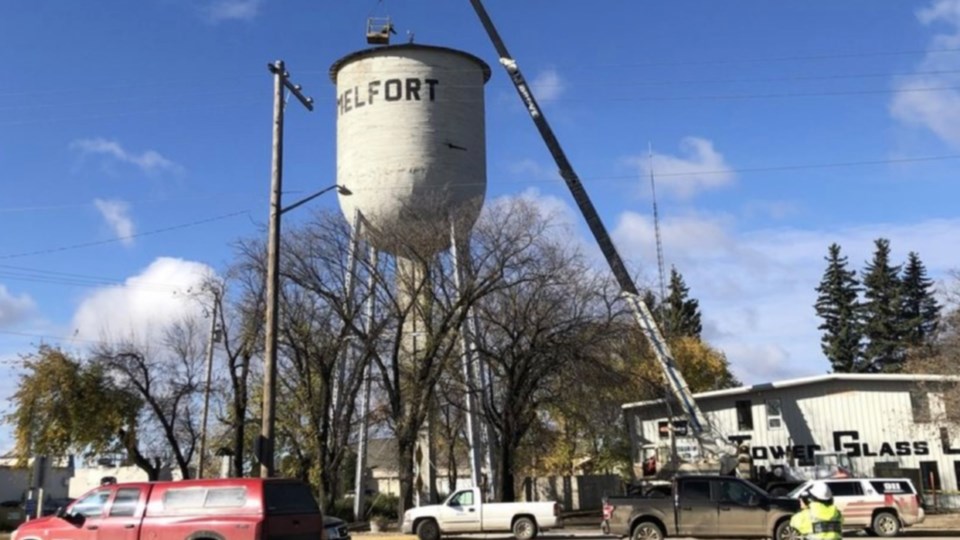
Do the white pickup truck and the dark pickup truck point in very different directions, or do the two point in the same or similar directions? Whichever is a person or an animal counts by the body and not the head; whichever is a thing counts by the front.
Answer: very different directions

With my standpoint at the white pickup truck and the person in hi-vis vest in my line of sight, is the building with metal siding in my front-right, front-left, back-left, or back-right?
back-left

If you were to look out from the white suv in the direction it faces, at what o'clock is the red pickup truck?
The red pickup truck is roughly at 10 o'clock from the white suv.

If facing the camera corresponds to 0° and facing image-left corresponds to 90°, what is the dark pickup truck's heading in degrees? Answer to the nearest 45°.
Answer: approximately 270°

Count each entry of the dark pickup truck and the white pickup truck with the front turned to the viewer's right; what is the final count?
1

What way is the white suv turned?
to the viewer's left

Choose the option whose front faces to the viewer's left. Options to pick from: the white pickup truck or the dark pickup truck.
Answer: the white pickup truck

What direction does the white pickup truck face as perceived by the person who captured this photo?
facing to the left of the viewer
